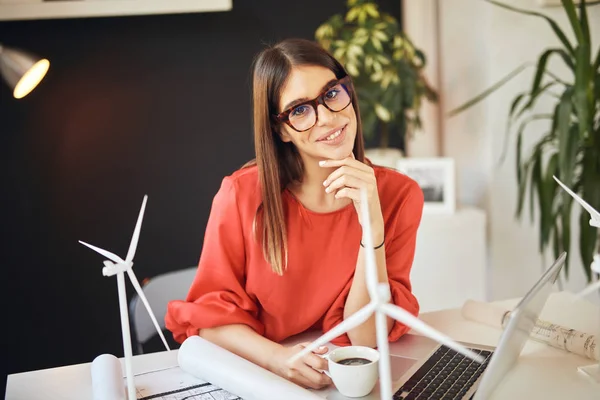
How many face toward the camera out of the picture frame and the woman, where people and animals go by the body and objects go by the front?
2

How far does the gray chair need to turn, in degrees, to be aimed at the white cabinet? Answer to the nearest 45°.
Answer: approximately 90° to its left

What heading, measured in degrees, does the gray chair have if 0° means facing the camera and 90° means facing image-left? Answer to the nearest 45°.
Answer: approximately 315°

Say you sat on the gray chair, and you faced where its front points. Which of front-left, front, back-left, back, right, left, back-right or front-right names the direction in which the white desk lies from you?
front

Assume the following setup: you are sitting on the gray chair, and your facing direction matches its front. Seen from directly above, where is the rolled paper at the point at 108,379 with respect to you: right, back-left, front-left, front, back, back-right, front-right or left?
front-right

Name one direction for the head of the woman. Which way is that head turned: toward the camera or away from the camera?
toward the camera

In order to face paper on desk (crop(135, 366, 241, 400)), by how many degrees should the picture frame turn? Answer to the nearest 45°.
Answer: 0° — it already faces it

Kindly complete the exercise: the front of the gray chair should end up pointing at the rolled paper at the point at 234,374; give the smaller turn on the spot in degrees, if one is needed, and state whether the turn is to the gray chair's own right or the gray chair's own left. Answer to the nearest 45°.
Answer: approximately 45° to the gray chair's own right

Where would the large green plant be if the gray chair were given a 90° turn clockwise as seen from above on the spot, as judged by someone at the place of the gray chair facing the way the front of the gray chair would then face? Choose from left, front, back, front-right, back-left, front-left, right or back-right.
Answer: back

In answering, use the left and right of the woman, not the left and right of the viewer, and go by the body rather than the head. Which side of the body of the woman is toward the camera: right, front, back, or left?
front

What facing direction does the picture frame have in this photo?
toward the camera

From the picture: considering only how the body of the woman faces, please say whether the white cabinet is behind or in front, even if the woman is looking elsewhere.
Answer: behind

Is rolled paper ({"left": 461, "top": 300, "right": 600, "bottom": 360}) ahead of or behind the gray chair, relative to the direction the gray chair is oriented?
ahead

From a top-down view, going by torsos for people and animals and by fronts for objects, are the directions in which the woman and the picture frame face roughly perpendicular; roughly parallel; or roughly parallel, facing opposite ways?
roughly parallel

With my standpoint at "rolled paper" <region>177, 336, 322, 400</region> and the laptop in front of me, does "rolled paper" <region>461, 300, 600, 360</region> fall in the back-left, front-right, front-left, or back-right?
front-left
